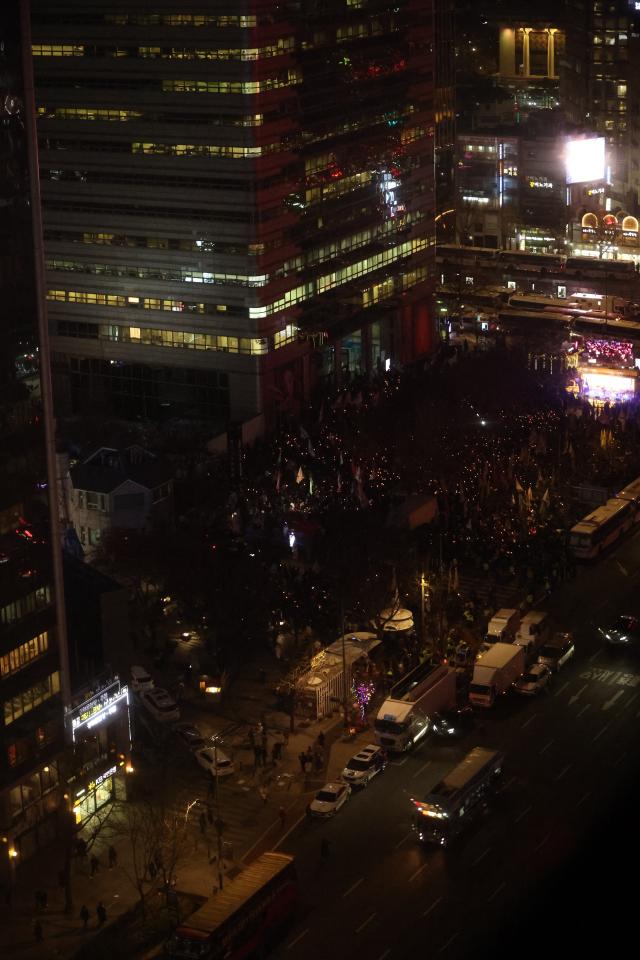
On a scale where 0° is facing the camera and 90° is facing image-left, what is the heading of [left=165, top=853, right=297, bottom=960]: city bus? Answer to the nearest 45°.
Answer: approximately 45°
